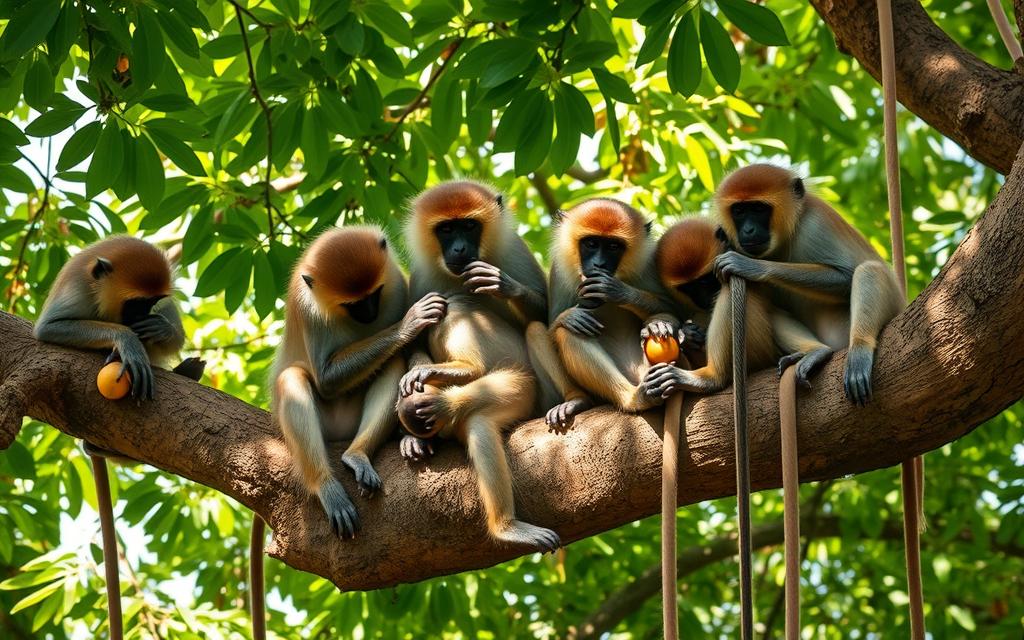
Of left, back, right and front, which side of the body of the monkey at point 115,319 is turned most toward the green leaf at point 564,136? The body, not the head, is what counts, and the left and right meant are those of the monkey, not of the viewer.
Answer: front

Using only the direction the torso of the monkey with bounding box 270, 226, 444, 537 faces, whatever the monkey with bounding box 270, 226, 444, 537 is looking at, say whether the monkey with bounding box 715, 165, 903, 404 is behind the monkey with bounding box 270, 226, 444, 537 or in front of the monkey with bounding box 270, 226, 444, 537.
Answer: in front

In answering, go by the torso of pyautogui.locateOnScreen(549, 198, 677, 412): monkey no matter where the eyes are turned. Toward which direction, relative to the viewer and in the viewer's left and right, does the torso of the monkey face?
facing the viewer

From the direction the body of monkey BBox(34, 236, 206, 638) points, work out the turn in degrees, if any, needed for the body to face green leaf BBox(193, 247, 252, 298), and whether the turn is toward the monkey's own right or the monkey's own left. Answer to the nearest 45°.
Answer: approximately 90° to the monkey's own left

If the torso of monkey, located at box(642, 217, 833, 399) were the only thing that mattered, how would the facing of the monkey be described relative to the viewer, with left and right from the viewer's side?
facing the viewer and to the left of the viewer

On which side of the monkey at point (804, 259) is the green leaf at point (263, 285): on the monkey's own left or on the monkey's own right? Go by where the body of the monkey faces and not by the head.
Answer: on the monkey's own right

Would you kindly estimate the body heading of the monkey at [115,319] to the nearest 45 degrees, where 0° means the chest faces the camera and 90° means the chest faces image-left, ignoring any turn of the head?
approximately 315°

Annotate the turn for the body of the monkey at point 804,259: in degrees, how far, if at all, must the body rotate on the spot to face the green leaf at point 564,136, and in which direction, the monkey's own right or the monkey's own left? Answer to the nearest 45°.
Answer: approximately 45° to the monkey's own right

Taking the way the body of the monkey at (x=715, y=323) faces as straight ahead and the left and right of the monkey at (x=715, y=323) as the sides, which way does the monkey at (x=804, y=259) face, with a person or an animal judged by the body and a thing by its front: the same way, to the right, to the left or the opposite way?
the same way

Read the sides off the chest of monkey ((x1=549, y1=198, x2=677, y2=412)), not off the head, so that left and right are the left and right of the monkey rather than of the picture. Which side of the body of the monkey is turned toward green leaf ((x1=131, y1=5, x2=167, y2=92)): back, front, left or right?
right

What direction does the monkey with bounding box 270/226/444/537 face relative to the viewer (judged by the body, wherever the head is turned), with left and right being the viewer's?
facing the viewer and to the right of the viewer
